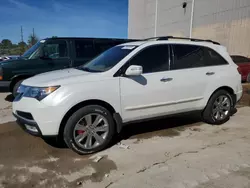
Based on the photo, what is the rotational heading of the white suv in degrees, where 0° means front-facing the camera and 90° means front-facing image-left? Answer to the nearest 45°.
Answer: approximately 45°

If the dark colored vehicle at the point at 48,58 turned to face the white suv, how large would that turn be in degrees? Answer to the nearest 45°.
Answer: approximately 90° to its left

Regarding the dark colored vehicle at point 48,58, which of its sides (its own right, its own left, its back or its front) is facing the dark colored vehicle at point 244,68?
back

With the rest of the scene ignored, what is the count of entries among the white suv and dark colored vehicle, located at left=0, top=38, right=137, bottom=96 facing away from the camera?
0

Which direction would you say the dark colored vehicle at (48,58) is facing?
to the viewer's left

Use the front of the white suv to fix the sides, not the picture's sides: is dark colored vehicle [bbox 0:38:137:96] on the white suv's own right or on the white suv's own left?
on the white suv's own right

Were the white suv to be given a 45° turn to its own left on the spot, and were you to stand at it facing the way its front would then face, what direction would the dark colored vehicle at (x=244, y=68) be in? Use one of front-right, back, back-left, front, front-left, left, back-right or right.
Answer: back-left
